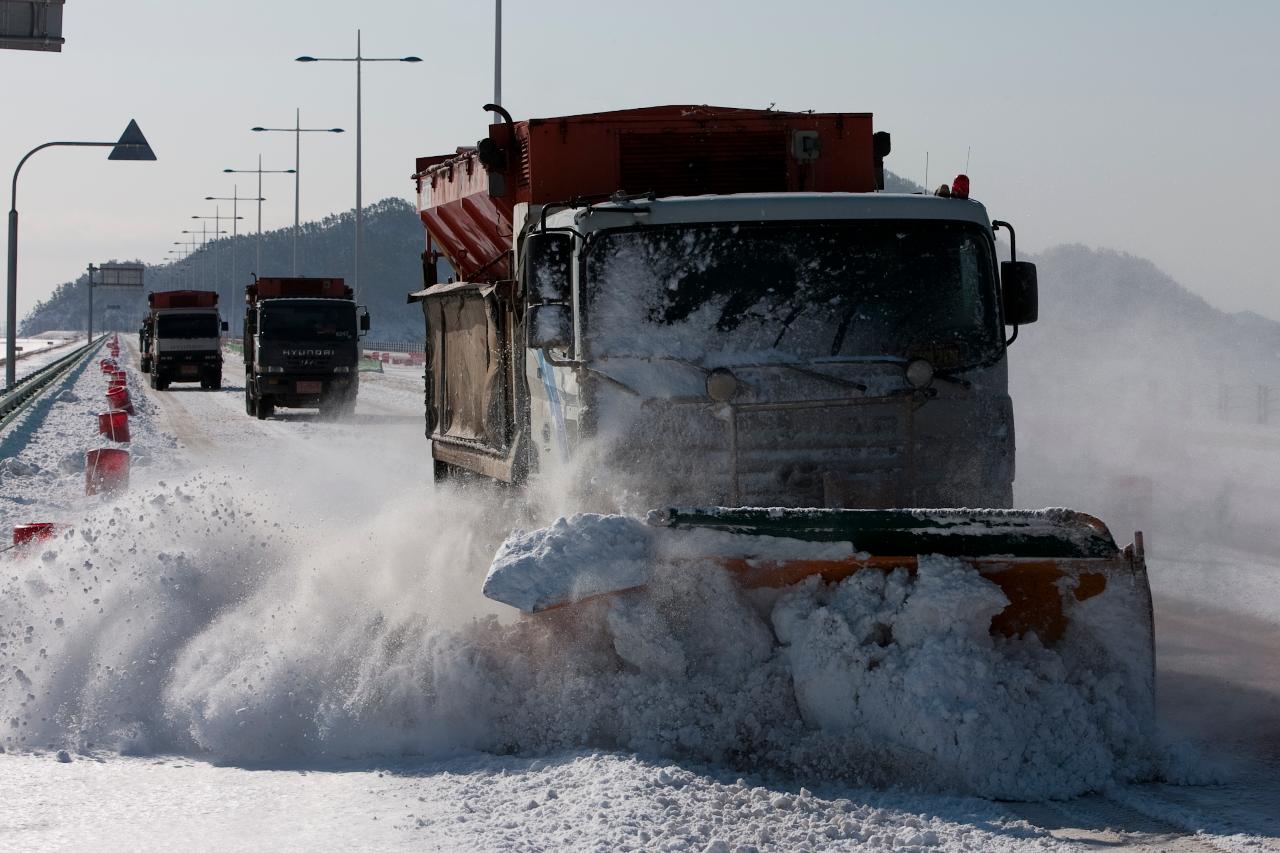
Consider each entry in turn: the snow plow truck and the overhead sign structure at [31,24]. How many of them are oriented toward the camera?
1

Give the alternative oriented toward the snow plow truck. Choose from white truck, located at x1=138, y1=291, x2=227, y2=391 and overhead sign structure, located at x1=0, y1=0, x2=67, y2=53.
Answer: the white truck

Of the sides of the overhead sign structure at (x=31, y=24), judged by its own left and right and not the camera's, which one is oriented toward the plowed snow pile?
back

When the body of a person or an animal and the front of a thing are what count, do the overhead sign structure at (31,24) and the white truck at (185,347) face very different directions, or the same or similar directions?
very different directions

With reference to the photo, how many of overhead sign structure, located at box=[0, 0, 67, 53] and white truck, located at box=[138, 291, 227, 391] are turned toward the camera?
1

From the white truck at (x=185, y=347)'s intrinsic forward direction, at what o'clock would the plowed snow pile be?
The plowed snow pile is roughly at 12 o'clock from the white truck.

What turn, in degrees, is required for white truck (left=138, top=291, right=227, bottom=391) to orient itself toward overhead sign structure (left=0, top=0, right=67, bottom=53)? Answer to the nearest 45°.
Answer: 0° — it already faces it

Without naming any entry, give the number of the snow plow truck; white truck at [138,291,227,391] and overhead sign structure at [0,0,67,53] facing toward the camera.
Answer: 2

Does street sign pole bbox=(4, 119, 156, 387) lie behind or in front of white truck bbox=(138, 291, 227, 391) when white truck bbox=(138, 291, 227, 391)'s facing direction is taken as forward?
in front

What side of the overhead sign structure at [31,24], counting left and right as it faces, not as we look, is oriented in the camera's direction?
back

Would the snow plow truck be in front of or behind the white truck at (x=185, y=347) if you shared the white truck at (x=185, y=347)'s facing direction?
in front

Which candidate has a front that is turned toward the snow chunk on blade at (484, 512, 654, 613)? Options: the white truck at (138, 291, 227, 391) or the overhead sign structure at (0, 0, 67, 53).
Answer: the white truck

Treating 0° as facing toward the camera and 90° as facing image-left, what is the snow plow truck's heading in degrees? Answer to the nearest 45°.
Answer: approximately 0°
